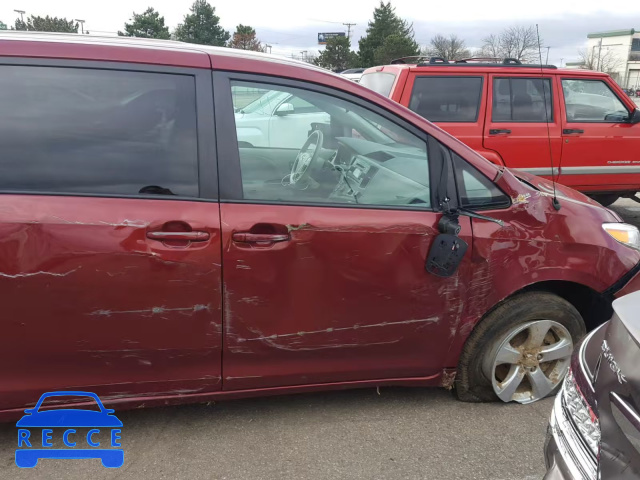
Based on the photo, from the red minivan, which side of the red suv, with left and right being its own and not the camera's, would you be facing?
right

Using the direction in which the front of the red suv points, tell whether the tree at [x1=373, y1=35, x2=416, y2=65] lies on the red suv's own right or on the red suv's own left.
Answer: on the red suv's own left

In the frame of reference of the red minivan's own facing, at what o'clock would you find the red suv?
The red suv is roughly at 10 o'clock from the red minivan.

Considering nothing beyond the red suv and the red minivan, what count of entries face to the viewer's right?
2

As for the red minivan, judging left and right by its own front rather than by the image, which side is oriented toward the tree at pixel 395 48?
left

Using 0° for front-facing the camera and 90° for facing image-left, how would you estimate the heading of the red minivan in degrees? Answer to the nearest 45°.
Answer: approximately 270°

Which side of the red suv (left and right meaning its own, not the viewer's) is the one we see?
right
